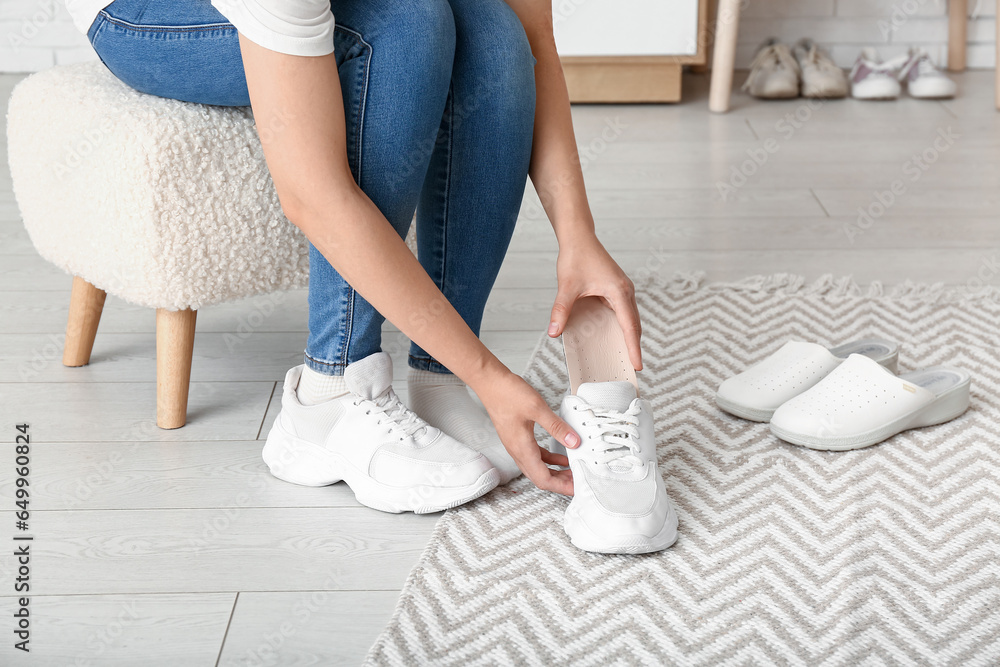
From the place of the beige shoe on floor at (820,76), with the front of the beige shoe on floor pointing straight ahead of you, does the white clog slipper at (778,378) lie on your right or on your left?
on your right

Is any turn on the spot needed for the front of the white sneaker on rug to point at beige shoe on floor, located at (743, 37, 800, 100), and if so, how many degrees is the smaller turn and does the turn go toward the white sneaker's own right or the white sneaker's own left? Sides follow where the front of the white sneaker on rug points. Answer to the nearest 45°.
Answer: approximately 180°

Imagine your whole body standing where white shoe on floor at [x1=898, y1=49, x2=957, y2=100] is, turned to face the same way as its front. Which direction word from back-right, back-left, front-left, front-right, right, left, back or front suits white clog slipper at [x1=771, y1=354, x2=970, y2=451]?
front-right

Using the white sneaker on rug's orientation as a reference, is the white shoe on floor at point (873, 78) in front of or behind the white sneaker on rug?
behind

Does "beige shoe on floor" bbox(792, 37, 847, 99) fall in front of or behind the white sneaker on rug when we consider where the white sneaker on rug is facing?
behind
